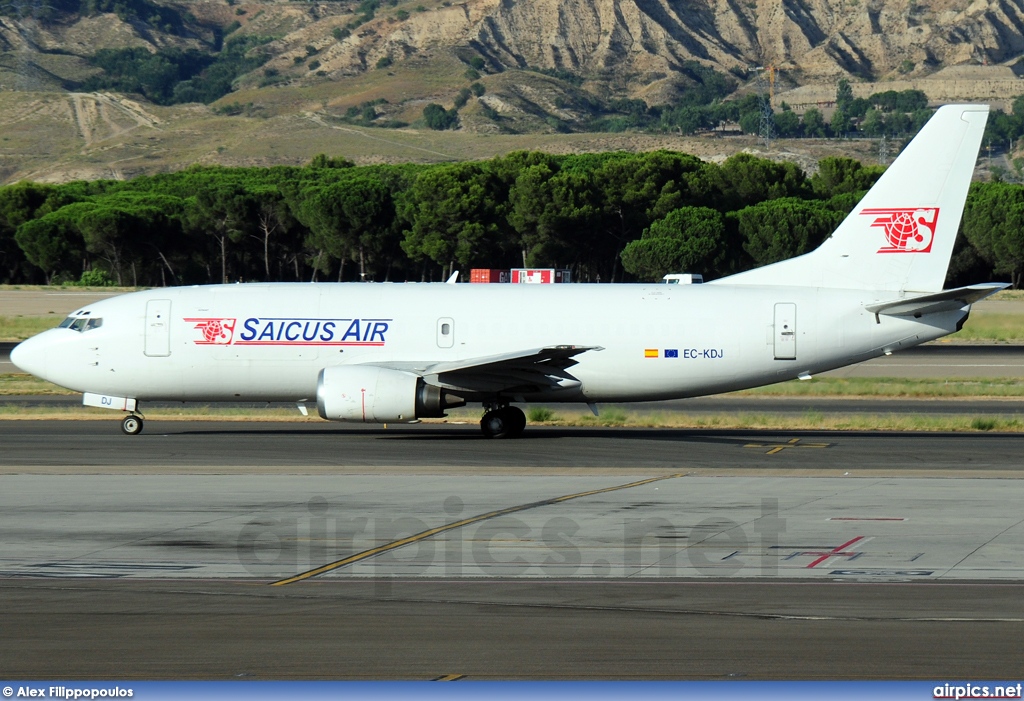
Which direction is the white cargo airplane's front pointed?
to the viewer's left
